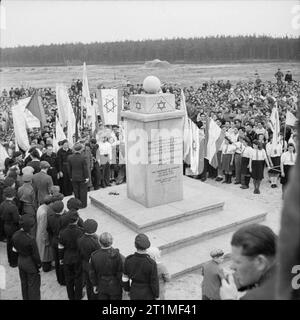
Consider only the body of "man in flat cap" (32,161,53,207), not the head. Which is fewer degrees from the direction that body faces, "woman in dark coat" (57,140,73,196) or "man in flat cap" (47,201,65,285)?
the woman in dark coat

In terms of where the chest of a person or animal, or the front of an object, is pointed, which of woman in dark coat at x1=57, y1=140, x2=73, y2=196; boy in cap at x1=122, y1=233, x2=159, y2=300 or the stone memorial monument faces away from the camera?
the boy in cap

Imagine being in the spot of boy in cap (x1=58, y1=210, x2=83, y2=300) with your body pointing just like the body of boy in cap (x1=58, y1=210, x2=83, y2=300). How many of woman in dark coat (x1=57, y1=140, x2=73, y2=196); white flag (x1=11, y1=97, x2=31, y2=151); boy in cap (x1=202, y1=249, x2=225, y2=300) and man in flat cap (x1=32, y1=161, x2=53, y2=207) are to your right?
1

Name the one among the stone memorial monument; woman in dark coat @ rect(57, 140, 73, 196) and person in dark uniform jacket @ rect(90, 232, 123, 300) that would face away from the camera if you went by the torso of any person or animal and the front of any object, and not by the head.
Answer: the person in dark uniform jacket

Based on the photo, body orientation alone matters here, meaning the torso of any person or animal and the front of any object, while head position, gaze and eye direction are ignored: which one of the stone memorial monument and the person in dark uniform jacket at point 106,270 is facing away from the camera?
the person in dark uniform jacket

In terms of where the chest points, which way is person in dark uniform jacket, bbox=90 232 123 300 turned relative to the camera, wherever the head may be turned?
away from the camera

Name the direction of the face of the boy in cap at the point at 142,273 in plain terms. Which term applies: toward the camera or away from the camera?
away from the camera

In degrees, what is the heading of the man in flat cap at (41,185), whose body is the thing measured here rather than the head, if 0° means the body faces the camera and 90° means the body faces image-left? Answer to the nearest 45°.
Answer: approximately 225°

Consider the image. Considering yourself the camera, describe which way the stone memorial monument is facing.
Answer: facing the viewer and to the right of the viewer

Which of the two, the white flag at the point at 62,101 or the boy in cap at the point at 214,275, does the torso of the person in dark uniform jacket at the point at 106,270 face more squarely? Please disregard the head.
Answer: the white flag

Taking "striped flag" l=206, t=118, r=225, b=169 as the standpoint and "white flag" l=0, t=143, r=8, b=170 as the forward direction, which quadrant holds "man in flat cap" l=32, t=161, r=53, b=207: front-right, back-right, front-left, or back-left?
front-left

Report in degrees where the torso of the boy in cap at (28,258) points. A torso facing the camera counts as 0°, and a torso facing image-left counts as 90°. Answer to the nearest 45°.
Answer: approximately 225°

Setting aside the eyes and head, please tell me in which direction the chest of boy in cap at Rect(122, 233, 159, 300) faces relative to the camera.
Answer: away from the camera
